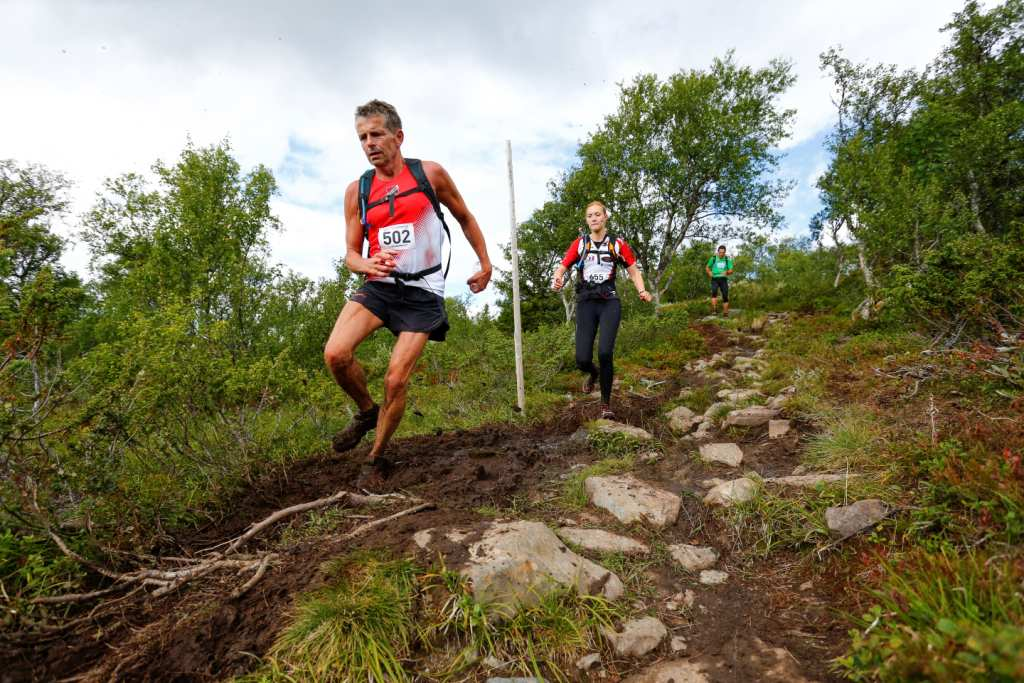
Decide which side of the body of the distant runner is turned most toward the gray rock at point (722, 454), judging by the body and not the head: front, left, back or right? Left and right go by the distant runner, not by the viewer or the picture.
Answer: front

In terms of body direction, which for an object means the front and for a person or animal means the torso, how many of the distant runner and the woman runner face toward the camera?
2

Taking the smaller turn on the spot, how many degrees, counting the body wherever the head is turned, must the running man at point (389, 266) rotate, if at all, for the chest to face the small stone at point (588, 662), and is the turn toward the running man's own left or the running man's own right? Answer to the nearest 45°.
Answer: approximately 45° to the running man's own left

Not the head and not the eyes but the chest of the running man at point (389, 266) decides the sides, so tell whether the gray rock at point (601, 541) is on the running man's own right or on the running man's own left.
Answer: on the running man's own left

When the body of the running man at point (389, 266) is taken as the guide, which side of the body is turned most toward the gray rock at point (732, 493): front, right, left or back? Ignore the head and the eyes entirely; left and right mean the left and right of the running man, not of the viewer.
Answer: left

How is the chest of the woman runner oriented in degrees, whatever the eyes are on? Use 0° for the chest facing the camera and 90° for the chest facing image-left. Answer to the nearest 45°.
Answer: approximately 0°

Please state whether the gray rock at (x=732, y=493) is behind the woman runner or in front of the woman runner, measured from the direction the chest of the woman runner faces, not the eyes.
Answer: in front

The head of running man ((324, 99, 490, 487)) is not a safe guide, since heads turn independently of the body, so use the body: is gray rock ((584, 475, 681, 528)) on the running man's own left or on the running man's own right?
on the running man's own left

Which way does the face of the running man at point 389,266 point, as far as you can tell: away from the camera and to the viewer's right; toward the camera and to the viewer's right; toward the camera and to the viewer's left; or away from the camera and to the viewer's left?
toward the camera and to the viewer's left

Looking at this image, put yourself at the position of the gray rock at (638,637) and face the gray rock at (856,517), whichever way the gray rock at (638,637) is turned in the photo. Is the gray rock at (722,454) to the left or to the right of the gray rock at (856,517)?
left

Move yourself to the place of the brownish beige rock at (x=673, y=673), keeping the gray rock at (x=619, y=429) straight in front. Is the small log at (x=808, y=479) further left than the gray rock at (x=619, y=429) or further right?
right

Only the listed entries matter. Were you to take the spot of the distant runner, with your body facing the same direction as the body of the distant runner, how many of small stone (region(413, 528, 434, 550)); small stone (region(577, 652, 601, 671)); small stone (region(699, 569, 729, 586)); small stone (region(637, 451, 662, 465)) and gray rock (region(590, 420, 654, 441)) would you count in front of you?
5

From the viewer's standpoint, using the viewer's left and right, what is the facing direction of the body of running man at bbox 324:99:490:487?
facing the viewer and to the left of the viewer

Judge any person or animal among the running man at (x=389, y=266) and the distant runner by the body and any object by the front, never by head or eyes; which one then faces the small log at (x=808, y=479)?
the distant runner

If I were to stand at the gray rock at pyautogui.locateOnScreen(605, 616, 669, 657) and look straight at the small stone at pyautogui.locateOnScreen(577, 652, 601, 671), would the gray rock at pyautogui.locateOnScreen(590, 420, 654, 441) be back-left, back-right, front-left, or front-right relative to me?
back-right

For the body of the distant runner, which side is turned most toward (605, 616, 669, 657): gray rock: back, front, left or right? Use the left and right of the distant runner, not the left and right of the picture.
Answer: front

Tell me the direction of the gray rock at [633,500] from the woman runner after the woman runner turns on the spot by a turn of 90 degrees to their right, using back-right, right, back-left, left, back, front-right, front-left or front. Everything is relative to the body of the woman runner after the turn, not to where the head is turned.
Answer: left
